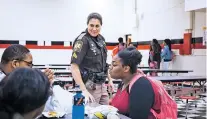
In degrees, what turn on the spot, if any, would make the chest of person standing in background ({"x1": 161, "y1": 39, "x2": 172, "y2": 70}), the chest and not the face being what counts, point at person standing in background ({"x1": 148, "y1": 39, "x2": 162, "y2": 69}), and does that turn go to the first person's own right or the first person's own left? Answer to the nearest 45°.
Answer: approximately 45° to the first person's own right

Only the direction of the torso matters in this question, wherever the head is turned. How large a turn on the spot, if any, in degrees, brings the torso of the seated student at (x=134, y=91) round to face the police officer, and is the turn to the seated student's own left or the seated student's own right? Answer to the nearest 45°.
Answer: approximately 45° to the seated student's own right

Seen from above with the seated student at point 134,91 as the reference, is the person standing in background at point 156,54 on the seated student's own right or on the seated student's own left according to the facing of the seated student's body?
on the seated student's own right

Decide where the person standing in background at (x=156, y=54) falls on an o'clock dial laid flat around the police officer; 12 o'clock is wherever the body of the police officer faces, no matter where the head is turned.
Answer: The person standing in background is roughly at 8 o'clock from the police officer.

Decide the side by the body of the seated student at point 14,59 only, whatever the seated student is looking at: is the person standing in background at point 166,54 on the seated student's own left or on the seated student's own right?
on the seated student's own left
